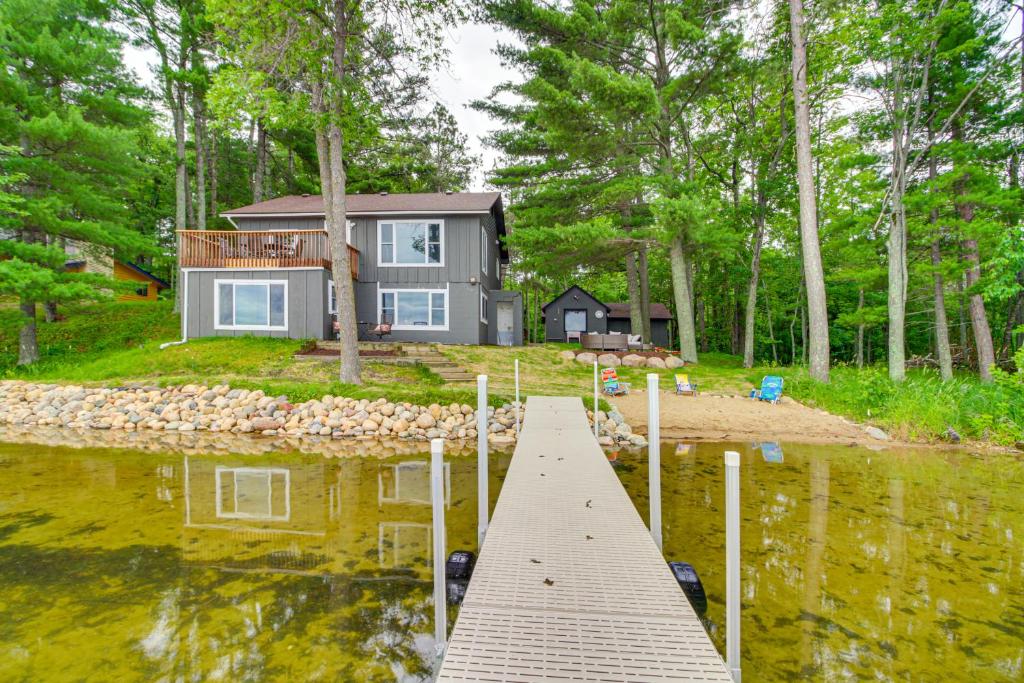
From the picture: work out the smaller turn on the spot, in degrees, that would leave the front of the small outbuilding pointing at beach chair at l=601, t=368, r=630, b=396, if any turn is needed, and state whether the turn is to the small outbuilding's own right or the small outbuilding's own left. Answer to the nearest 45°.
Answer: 0° — it already faces it

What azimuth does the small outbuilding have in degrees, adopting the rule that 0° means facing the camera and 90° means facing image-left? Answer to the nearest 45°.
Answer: approximately 0°

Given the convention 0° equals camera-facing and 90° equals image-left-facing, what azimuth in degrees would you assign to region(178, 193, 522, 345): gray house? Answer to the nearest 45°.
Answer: approximately 0°

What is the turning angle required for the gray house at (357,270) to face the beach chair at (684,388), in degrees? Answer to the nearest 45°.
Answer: approximately 45° to its left

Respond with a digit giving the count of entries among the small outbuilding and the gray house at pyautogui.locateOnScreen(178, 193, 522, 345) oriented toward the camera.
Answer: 2

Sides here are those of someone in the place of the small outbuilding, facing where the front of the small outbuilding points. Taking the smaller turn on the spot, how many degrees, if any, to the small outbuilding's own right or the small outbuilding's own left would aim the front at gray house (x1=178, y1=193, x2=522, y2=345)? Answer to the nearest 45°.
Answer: approximately 45° to the small outbuilding's own right

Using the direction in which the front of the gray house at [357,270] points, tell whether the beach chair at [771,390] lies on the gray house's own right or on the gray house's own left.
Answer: on the gray house's own left

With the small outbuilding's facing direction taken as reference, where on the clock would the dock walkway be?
The dock walkway is roughly at 12 o'clock from the small outbuilding.
